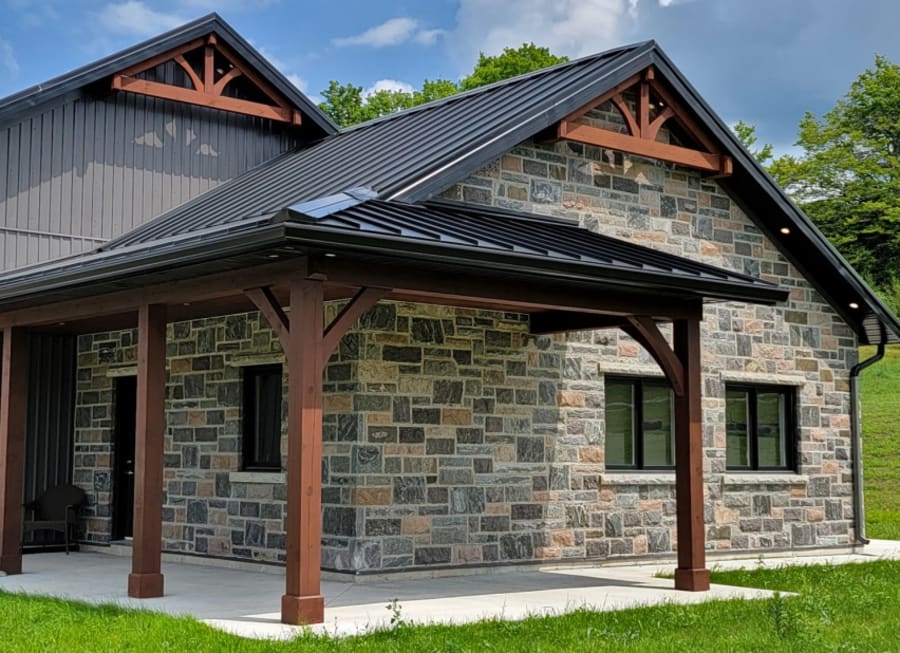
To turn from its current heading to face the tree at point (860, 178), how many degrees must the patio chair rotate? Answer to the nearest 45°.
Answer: approximately 180°

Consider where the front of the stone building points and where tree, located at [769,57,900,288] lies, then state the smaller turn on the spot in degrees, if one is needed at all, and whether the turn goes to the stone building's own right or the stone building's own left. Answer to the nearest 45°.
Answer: approximately 180°

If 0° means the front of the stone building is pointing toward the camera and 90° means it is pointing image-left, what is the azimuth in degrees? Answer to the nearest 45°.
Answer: approximately 45°

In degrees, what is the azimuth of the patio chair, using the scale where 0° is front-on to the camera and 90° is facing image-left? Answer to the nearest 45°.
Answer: approximately 45°
